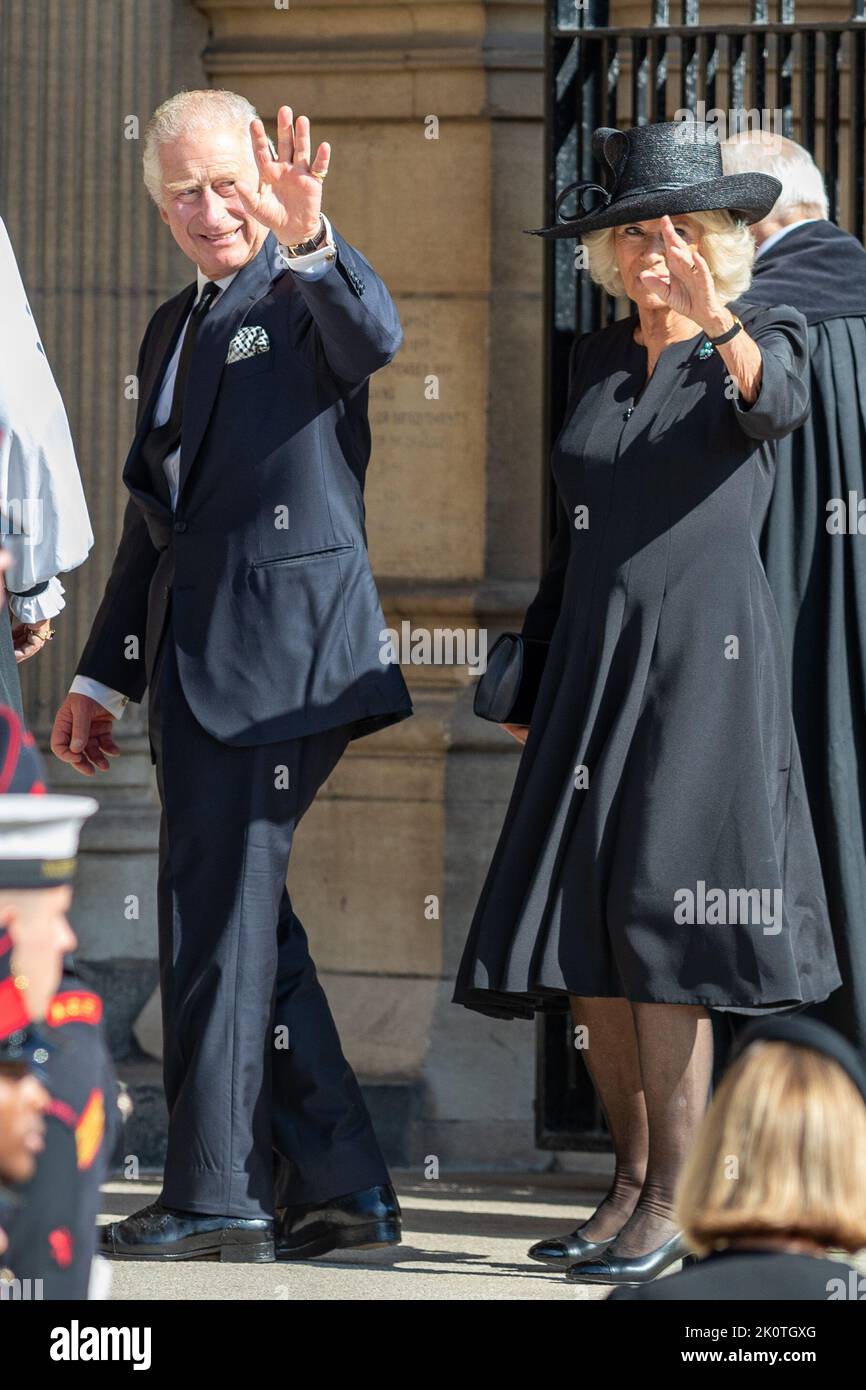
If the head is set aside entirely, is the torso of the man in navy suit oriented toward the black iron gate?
no

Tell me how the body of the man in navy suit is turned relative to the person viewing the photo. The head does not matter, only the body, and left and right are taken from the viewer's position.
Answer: facing the viewer and to the left of the viewer

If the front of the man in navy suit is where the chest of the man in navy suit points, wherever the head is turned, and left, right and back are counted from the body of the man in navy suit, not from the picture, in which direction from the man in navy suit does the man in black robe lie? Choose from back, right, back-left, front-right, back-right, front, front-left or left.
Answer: back-left

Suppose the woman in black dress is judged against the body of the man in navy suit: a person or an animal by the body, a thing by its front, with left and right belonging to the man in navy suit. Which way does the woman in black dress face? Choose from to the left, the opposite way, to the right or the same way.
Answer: the same way

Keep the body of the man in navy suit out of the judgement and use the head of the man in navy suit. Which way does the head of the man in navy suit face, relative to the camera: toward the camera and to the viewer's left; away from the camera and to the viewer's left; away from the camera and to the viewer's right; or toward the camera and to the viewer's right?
toward the camera and to the viewer's right

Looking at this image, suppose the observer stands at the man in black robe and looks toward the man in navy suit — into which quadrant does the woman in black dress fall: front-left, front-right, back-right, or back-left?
front-left

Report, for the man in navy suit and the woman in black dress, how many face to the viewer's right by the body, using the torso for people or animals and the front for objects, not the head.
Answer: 0

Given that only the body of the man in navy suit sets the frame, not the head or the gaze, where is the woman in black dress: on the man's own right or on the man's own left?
on the man's own left
